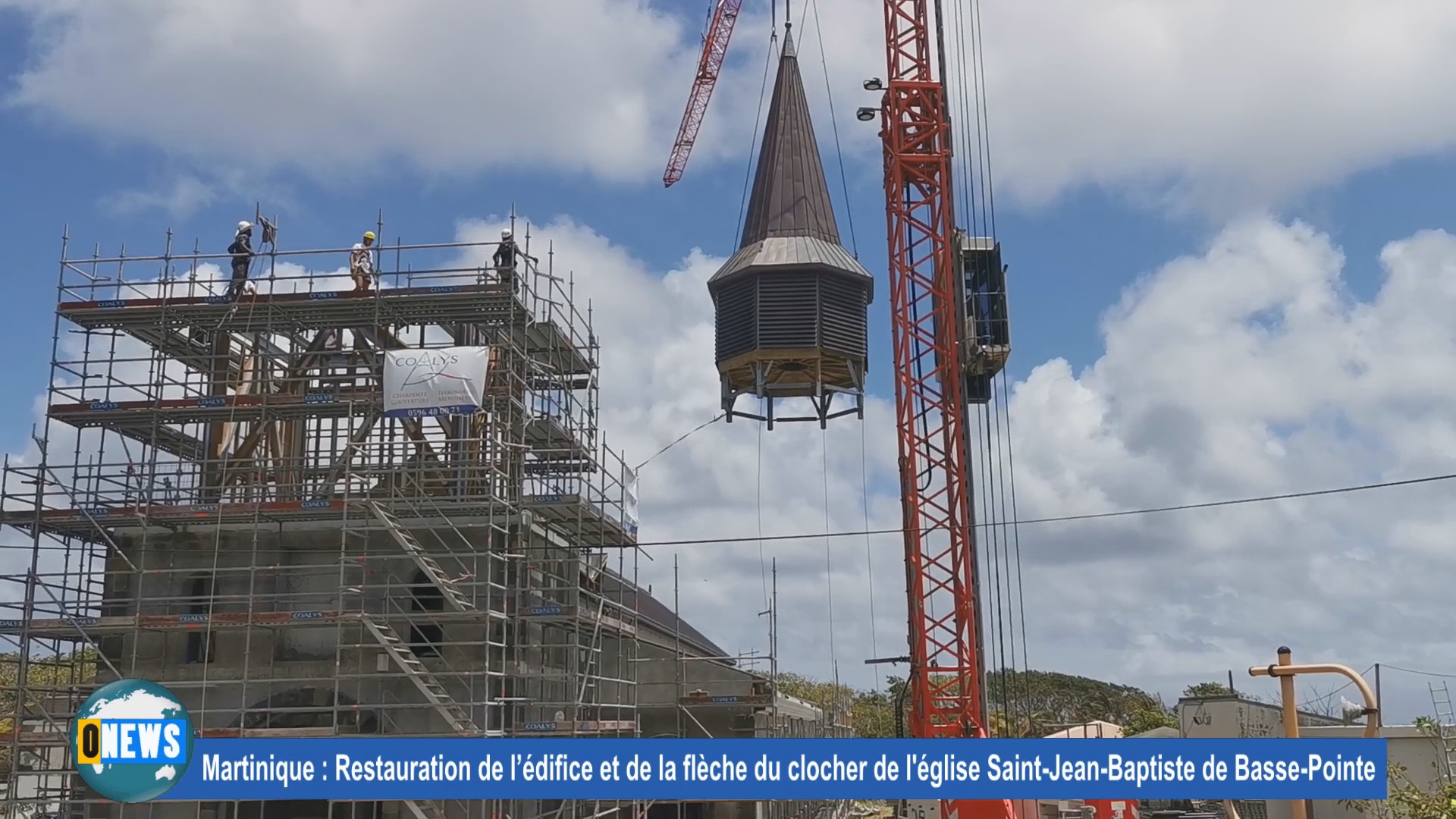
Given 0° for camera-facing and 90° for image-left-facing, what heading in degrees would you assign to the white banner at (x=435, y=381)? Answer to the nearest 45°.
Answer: approximately 0°

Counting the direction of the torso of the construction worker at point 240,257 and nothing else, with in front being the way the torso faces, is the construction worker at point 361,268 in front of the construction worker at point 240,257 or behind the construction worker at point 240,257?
in front

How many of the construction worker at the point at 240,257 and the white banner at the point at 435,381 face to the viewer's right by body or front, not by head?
1

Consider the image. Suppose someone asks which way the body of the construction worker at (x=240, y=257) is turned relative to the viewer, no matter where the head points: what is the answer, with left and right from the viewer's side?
facing to the right of the viewer

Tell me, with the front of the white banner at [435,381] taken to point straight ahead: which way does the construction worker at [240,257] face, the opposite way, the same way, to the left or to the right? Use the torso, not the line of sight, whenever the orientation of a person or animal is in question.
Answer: to the left
